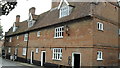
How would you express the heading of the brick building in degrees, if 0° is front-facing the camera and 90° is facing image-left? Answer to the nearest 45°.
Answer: approximately 45°
